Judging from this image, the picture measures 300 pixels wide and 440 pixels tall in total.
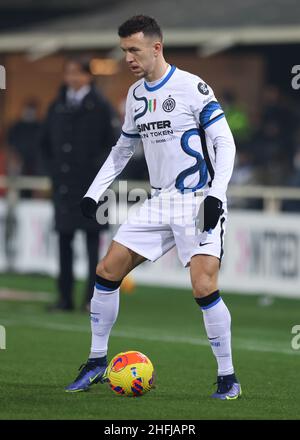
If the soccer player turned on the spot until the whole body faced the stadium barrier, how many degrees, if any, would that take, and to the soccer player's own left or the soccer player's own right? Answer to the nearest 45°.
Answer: approximately 135° to the soccer player's own right

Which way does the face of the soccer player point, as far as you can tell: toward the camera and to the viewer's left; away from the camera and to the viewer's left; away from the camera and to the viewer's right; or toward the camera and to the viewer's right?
toward the camera and to the viewer's left

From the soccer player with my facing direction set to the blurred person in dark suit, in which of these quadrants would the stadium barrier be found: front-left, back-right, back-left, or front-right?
front-right

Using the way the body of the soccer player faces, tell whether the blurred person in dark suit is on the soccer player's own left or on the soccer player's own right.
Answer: on the soccer player's own right

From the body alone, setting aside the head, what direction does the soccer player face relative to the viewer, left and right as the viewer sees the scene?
facing the viewer and to the left of the viewer
